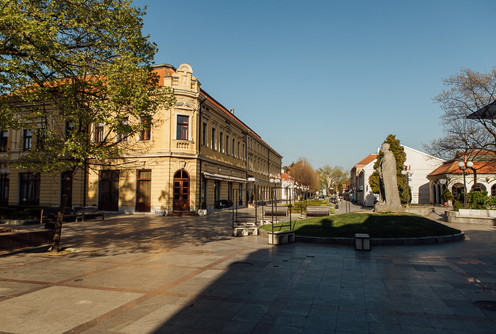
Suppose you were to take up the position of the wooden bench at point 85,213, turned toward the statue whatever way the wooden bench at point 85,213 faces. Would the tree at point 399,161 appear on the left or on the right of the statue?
left

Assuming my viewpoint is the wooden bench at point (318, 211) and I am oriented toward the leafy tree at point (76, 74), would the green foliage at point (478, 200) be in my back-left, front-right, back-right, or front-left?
back-left

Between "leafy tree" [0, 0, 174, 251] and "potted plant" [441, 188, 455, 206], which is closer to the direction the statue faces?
the leafy tree
